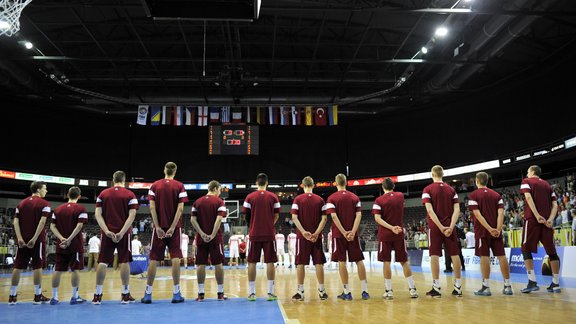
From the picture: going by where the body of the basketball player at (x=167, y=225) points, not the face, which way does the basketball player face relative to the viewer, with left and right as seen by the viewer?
facing away from the viewer

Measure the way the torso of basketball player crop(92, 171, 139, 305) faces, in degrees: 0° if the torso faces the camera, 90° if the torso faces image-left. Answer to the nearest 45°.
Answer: approximately 180°

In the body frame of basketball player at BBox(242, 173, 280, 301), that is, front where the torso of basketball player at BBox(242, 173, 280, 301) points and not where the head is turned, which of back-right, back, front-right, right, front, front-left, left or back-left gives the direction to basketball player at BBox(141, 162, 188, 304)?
left

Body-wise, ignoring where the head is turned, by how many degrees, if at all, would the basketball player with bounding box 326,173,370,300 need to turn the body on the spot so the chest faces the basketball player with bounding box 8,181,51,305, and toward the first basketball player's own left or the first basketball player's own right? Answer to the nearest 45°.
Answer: approximately 90° to the first basketball player's own left

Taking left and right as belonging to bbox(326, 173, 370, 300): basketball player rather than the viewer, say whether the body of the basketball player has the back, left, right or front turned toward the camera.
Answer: back

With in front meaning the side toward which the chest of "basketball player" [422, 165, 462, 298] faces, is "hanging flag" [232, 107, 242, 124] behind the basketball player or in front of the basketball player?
in front

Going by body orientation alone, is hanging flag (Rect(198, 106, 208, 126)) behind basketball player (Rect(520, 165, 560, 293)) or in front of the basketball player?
in front

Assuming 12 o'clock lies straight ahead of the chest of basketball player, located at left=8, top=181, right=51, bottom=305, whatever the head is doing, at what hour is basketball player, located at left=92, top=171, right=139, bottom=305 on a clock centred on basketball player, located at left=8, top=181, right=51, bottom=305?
basketball player, located at left=92, top=171, right=139, bottom=305 is roughly at 3 o'clock from basketball player, located at left=8, top=181, right=51, bottom=305.

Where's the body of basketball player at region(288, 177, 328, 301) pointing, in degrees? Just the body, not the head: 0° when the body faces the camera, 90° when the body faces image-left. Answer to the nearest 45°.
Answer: approximately 180°

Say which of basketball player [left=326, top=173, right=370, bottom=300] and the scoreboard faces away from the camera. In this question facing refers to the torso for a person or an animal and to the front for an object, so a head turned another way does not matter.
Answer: the basketball player

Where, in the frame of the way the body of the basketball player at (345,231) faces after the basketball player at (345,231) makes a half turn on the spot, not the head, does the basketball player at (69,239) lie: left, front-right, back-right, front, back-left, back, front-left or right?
right

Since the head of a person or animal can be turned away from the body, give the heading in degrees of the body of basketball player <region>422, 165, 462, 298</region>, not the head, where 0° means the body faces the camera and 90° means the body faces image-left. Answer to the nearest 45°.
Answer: approximately 180°
